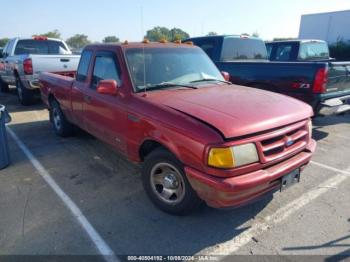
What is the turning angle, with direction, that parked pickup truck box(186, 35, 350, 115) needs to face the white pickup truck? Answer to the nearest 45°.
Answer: approximately 45° to its left

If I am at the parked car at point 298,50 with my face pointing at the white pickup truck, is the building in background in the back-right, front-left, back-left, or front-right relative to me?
back-right

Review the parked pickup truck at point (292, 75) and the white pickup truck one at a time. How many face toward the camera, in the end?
0

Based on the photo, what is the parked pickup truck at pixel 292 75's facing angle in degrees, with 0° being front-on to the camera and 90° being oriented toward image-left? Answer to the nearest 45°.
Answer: approximately 135°

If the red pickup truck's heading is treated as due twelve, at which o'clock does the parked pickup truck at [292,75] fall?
The parked pickup truck is roughly at 9 o'clock from the red pickup truck.

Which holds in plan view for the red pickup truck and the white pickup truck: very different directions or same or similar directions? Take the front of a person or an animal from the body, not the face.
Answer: very different directions

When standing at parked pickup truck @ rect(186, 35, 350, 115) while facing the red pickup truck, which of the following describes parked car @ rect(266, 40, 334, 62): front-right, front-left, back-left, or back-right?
back-right

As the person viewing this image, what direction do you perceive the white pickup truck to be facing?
facing away from the viewer and to the left of the viewer

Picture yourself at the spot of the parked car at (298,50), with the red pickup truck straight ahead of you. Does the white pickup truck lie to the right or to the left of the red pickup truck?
right

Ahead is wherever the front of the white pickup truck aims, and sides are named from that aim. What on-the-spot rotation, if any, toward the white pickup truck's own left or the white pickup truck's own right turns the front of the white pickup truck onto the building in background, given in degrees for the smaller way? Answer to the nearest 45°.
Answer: approximately 90° to the white pickup truck's own right

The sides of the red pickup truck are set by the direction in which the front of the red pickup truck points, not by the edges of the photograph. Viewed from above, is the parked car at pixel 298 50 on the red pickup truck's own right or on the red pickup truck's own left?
on the red pickup truck's own left

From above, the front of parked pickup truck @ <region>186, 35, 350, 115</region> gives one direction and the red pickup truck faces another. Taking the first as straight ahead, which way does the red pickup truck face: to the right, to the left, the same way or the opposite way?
the opposite way
